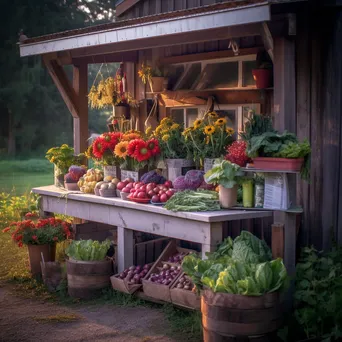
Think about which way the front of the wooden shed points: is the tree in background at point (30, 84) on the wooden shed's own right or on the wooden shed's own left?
on the wooden shed's own right

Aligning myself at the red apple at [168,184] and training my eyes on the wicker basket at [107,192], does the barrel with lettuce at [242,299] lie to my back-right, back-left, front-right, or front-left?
back-left

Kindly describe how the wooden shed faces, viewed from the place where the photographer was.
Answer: facing the viewer and to the left of the viewer
